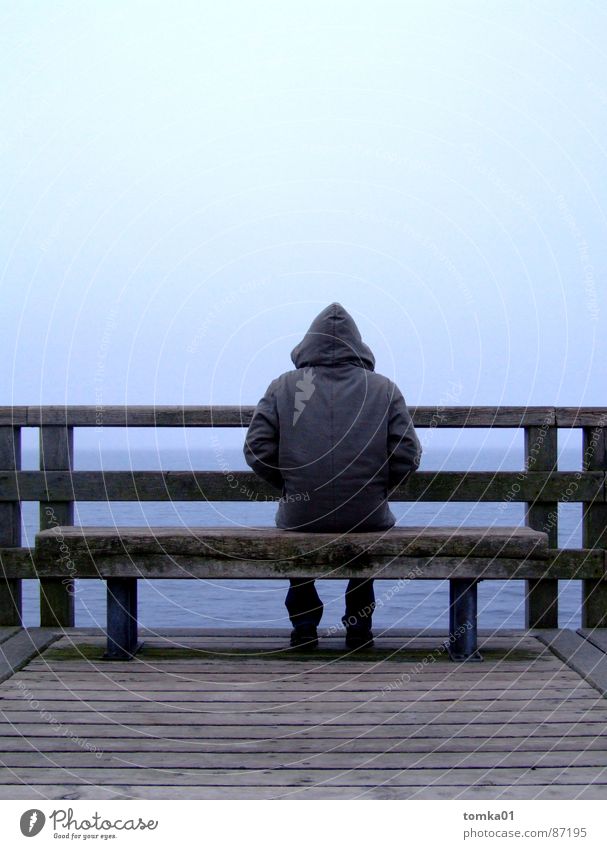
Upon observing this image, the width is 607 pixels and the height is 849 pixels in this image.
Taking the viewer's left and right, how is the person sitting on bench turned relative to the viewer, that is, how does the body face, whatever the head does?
facing away from the viewer
